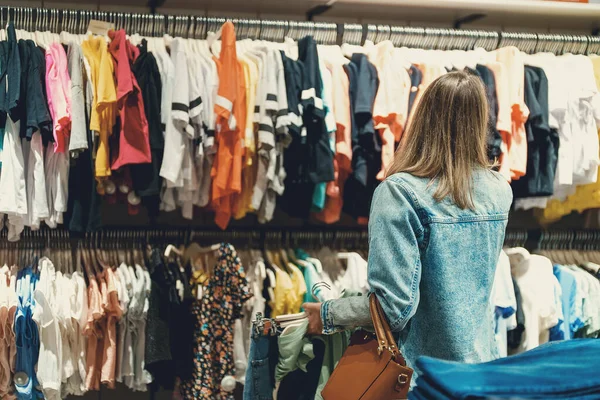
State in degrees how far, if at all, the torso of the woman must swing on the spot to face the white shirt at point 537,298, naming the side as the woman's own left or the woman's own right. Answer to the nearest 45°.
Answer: approximately 45° to the woman's own right

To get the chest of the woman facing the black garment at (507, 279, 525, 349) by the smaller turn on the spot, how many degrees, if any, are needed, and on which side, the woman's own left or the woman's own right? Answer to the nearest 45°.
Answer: approximately 45° to the woman's own right

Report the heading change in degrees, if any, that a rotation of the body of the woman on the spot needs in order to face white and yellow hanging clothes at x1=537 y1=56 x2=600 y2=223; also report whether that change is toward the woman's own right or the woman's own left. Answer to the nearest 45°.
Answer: approximately 45° to the woman's own right

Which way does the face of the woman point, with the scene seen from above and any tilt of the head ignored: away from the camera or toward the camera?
away from the camera

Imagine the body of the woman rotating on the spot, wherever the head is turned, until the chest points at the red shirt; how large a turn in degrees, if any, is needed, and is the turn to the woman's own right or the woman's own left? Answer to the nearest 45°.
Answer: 0° — they already face it

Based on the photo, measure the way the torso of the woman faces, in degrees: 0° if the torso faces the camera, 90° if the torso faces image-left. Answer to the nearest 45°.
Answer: approximately 135°
